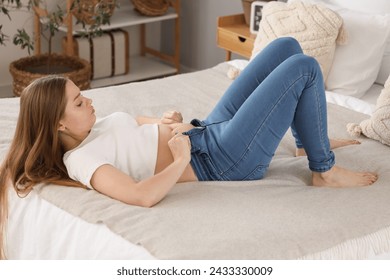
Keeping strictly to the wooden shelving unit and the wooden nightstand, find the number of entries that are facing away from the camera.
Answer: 0

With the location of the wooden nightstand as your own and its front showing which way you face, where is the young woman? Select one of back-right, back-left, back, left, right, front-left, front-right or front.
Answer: front-left

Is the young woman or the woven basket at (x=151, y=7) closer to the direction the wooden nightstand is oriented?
the young woman

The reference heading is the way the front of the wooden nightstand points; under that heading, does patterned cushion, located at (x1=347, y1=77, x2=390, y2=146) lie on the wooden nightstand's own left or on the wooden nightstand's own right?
on the wooden nightstand's own left

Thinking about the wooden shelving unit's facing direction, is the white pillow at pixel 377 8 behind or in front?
in front

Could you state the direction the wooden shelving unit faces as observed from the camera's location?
facing the viewer and to the right of the viewer

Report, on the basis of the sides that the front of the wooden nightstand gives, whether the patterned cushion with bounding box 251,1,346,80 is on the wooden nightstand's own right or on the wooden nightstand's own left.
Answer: on the wooden nightstand's own left

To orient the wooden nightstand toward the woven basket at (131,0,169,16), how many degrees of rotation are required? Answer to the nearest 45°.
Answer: approximately 90° to its right

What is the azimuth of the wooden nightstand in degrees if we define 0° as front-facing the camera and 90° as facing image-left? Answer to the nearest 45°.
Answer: approximately 45°

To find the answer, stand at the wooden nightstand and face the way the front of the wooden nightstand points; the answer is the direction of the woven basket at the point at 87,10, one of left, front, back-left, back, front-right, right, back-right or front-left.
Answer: front-right
